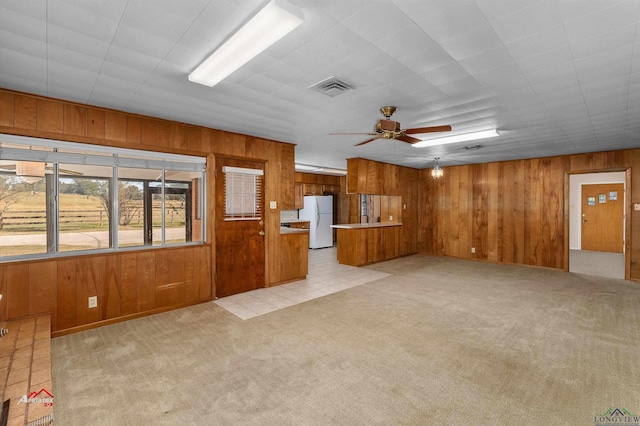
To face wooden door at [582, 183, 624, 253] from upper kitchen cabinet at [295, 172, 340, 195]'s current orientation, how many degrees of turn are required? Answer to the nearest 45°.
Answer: approximately 45° to its left

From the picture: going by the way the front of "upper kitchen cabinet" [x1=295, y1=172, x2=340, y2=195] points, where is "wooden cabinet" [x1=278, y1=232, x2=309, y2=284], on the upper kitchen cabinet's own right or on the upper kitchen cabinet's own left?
on the upper kitchen cabinet's own right

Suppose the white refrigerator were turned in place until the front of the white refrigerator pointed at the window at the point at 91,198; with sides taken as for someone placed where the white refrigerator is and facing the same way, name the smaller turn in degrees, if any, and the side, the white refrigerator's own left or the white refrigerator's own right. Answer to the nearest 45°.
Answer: approximately 90° to the white refrigerator's own right

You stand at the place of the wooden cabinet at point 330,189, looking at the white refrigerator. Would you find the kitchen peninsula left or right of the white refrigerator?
left

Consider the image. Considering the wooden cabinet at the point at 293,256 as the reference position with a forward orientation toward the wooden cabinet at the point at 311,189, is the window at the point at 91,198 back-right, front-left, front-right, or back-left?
back-left

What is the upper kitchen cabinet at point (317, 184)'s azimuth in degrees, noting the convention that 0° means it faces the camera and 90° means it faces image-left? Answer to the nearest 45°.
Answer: approximately 315°

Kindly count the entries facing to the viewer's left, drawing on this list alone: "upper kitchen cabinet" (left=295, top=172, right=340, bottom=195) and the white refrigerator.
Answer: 0

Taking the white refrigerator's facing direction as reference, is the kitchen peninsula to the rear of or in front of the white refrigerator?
in front

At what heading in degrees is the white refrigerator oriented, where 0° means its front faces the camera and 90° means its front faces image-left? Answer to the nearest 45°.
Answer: approximately 315°

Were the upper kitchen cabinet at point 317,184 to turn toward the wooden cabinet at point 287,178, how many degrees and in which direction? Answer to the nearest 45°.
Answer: approximately 45° to its right
